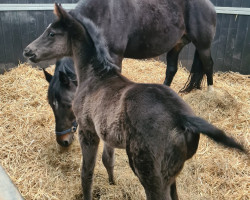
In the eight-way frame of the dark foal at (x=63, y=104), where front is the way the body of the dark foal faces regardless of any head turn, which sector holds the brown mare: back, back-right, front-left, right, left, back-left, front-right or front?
back

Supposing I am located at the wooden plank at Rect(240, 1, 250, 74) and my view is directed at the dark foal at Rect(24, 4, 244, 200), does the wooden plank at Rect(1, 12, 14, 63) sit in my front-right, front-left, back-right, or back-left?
front-right

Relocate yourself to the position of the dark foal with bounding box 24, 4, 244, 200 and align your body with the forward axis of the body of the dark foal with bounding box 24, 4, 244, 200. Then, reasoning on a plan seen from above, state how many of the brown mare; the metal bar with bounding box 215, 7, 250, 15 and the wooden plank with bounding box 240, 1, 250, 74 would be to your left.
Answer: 0

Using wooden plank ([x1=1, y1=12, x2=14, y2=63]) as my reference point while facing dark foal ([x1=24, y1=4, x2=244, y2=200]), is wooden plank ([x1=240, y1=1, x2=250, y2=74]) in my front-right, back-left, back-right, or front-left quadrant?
front-left

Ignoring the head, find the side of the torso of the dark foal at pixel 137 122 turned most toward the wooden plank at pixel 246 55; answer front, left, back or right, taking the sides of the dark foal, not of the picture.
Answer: right

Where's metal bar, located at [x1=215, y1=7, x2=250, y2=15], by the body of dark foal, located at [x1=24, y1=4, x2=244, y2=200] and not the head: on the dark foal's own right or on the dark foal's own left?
on the dark foal's own right

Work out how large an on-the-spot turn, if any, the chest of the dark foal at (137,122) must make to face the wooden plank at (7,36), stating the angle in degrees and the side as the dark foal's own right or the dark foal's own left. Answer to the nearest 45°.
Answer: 0° — it already faces it

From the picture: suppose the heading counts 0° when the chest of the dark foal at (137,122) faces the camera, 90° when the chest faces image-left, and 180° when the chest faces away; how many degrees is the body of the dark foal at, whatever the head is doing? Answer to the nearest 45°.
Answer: approximately 135°

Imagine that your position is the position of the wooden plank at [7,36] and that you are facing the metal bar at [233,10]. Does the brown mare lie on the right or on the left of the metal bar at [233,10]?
right
